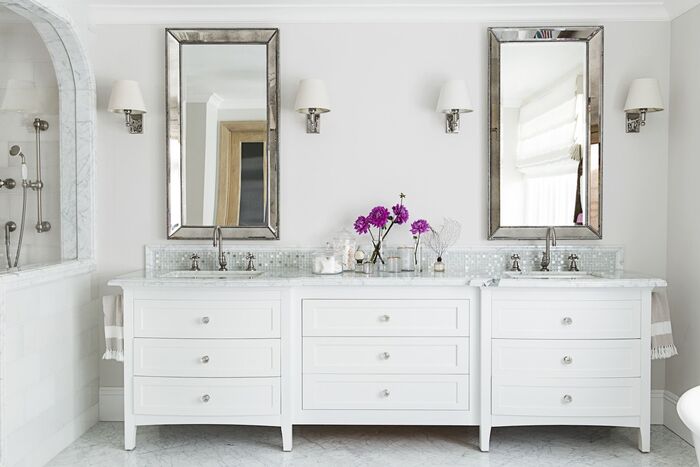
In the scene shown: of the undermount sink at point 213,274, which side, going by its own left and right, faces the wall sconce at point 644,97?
left

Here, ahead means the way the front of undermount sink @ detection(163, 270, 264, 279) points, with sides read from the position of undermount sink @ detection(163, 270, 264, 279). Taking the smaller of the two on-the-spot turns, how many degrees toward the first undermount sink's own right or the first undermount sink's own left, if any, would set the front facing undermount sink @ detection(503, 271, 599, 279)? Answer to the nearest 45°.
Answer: approximately 90° to the first undermount sink's own left

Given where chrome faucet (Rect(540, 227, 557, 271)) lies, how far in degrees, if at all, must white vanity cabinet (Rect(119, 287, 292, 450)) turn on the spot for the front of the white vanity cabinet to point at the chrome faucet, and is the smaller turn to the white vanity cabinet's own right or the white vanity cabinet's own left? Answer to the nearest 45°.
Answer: approximately 90° to the white vanity cabinet's own left

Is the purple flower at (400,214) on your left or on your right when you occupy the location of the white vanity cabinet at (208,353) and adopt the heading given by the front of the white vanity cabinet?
on your left

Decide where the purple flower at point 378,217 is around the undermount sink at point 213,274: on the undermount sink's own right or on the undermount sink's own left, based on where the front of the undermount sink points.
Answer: on the undermount sink's own left

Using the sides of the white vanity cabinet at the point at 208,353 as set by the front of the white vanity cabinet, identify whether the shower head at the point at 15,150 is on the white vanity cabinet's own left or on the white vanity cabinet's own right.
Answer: on the white vanity cabinet's own right

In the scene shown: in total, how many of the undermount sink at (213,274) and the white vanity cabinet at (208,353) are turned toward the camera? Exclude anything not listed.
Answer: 2

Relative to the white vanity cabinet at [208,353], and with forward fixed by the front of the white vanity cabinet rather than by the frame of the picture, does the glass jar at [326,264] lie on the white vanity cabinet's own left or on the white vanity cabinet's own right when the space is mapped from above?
on the white vanity cabinet's own left

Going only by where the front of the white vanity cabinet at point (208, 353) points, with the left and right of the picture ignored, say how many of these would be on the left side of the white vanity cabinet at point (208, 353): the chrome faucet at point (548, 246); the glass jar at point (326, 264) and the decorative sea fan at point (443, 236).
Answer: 3

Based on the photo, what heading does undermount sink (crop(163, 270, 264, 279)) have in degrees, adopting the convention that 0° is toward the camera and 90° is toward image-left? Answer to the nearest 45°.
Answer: approximately 0°

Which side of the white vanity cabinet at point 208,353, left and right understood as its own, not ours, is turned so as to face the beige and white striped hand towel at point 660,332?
left
